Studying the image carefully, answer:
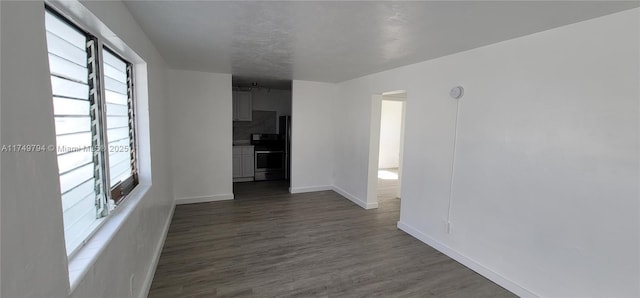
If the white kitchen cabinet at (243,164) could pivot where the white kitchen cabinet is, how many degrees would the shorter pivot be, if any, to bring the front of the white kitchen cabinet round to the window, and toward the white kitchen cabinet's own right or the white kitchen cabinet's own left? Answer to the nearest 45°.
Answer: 0° — it already faces it

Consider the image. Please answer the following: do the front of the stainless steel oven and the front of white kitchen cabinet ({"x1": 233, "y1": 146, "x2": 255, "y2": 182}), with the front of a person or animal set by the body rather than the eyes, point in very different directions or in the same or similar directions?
same or similar directions

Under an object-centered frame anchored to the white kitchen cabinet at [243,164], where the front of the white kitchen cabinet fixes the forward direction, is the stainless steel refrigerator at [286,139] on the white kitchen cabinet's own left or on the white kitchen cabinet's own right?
on the white kitchen cabinet's own left

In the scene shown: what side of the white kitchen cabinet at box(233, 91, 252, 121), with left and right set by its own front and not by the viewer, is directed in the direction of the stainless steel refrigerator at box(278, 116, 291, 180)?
left

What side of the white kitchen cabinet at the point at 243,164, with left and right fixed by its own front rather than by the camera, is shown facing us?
front

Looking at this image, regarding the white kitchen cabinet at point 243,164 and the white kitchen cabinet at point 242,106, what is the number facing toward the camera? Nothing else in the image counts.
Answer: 2

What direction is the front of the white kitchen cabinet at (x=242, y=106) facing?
toward the camera

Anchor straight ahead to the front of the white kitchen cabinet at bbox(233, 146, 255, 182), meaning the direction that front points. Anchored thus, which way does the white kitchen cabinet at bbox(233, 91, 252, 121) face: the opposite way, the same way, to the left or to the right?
the same way

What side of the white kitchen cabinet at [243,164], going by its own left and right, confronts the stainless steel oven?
left

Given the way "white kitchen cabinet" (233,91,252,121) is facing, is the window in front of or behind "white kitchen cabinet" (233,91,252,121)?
in front
